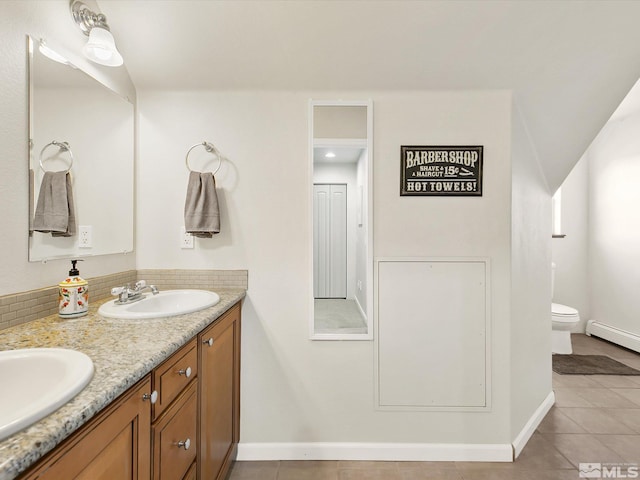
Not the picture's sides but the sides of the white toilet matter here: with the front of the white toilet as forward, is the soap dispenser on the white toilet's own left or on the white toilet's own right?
on the white toilet's own right

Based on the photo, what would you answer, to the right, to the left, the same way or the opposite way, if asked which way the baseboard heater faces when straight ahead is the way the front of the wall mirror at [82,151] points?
the opposite way

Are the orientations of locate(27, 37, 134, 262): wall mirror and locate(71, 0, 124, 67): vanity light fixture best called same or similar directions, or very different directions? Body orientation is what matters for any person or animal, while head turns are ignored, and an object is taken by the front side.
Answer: same or similar directions

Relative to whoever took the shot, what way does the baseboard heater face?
facing the viewer and to the left of the viewer

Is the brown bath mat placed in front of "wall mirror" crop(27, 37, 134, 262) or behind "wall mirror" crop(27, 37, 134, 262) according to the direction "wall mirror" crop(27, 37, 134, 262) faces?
in front

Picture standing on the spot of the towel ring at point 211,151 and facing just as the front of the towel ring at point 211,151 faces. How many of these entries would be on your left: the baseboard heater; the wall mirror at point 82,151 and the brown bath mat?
2

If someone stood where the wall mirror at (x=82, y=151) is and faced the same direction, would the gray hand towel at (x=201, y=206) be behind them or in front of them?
in front

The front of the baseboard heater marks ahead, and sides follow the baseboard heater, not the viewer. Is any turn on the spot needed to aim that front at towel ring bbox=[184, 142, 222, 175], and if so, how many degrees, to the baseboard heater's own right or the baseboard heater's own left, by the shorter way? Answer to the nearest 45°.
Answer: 0° — it already faces it

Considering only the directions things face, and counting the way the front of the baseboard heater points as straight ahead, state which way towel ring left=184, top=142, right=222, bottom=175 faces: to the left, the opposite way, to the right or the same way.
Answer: to the left

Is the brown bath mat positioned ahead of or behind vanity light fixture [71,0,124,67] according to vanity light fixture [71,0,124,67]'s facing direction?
ahead

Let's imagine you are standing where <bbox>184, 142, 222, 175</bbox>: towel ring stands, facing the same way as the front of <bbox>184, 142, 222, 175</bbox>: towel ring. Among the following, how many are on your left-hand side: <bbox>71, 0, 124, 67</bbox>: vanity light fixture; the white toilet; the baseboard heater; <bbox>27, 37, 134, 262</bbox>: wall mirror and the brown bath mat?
3

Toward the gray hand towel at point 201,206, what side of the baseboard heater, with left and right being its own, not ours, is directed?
front

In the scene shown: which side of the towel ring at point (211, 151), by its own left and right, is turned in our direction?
front
